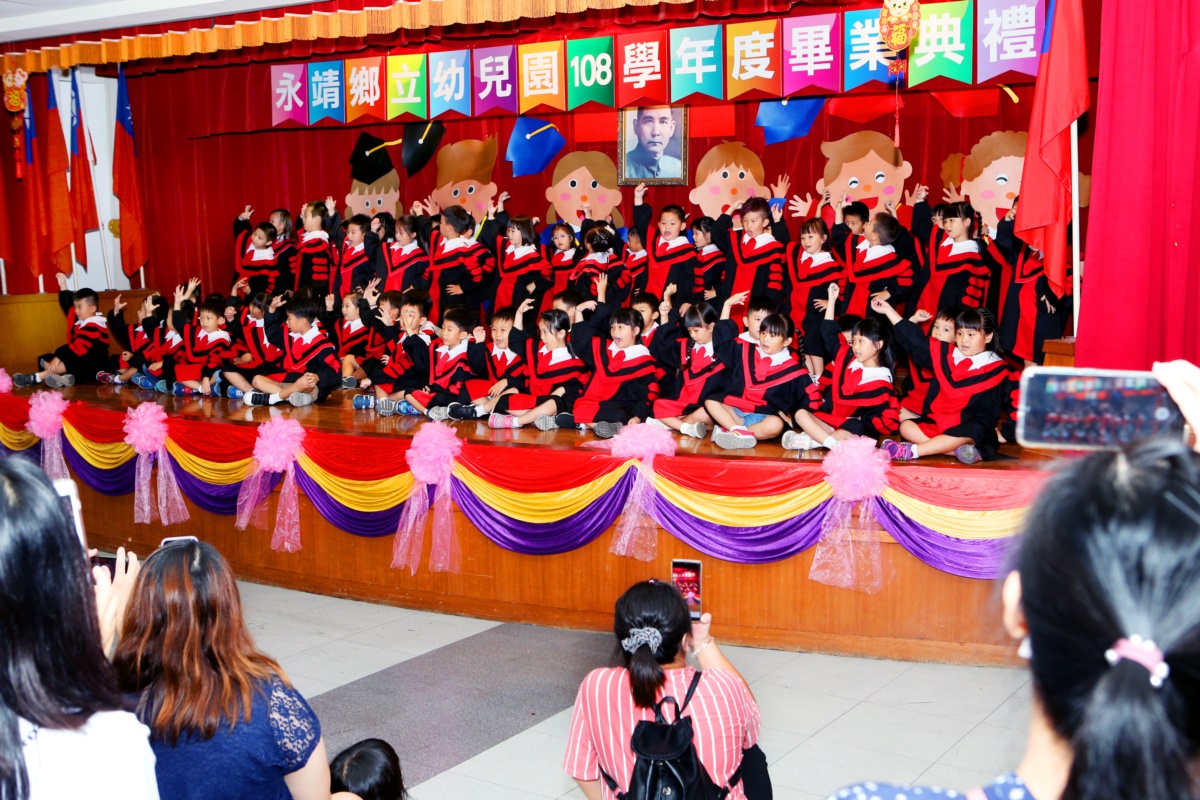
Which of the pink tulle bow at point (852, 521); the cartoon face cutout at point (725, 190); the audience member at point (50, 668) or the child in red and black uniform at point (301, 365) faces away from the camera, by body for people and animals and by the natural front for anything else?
the audience member

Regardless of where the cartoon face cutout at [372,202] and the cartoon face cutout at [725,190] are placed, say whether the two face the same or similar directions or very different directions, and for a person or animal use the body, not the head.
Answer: same or similar directions

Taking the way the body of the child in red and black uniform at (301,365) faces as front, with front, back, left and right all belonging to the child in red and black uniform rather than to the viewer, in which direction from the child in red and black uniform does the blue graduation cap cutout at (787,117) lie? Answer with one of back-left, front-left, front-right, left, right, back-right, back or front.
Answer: back-left

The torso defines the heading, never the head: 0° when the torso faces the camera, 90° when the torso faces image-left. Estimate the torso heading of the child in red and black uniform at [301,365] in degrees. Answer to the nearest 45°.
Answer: approximately 45°

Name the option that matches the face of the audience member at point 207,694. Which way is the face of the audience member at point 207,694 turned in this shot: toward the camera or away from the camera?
away from the camera

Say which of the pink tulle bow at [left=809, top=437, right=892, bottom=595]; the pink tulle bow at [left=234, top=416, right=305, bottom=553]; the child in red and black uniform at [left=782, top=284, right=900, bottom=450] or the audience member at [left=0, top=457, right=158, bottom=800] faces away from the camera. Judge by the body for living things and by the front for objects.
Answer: the audience member

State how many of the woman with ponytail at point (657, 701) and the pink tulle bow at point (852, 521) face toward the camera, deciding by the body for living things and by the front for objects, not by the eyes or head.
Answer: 1

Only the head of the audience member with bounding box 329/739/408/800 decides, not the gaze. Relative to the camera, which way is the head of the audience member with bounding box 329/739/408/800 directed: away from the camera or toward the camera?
away from the camera

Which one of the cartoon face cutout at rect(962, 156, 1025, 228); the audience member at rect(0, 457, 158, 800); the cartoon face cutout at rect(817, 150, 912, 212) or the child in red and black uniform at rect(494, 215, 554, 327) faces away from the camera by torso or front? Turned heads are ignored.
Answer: the audience member

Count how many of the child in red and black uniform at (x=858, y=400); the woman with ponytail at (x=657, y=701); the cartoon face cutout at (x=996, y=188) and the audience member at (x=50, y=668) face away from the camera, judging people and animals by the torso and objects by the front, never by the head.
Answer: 2

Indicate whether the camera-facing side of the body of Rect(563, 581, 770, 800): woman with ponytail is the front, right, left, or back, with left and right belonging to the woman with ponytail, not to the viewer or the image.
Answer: back

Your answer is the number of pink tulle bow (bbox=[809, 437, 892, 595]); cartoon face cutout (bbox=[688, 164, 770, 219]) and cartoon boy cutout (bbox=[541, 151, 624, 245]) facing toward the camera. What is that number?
3

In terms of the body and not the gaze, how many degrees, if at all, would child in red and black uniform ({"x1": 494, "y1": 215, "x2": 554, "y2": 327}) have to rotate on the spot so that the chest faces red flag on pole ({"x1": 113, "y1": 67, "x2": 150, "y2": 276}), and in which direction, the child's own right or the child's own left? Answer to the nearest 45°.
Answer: approximately 90° to the child's own right

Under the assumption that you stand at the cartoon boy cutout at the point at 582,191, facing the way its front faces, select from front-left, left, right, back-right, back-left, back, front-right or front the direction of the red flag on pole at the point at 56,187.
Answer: right

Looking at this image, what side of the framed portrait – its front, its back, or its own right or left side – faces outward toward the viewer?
front

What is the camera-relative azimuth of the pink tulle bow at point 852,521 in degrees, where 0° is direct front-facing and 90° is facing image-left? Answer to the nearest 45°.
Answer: approximately 0°

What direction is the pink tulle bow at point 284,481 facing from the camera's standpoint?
toward the camera
